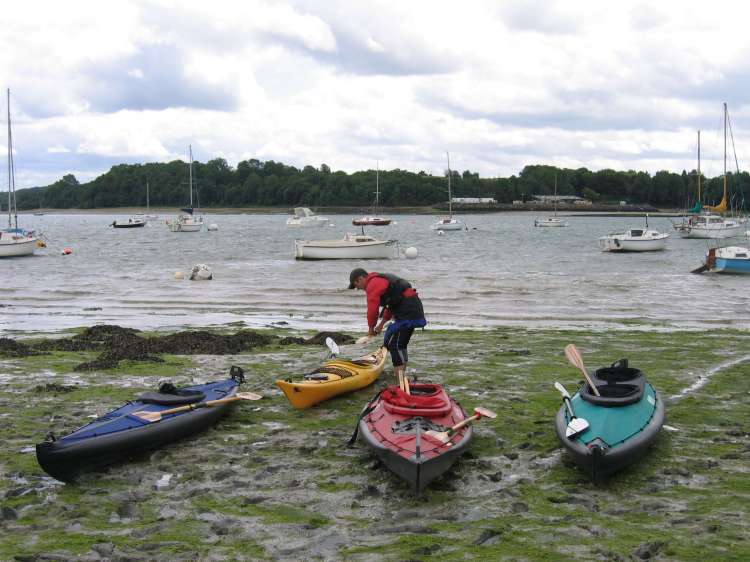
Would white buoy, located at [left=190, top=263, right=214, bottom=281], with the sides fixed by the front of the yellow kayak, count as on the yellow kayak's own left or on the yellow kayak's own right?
on the yellow kayak's own right

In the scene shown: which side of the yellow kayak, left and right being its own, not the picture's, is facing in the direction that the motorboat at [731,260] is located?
back

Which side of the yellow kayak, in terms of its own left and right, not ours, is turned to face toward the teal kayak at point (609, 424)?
left

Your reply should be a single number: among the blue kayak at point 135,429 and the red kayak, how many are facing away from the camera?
0

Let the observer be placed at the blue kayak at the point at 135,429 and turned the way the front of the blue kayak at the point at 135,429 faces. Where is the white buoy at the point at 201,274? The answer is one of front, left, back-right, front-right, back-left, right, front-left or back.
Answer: back-right

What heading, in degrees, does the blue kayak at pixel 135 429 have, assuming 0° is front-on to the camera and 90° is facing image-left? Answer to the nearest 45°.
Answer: approximately 45°

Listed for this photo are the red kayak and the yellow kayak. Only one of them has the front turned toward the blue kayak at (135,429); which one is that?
the yellow kayak

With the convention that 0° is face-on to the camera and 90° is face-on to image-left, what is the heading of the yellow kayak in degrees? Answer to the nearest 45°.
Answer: approximately 45°

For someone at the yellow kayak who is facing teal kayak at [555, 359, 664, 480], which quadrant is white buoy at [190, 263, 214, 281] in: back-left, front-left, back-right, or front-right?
back-left

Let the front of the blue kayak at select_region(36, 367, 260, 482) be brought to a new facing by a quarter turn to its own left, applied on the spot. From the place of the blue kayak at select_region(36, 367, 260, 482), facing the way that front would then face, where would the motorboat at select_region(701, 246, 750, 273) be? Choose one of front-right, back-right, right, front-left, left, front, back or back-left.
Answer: left

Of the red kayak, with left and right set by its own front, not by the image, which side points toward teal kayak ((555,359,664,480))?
left

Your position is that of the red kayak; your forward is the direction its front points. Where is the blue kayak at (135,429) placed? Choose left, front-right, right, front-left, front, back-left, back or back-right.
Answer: right

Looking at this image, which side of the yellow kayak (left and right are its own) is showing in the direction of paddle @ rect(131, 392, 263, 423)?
front

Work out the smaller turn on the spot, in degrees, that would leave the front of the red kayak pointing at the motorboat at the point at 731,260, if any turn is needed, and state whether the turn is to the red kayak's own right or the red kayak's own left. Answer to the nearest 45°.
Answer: approximately 135° to the red kayak's own left

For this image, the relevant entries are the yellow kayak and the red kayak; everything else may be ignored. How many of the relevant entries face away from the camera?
0
